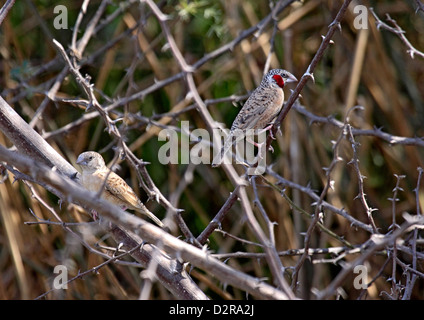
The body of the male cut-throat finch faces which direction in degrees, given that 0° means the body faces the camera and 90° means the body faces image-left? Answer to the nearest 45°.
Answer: approximately 270°
